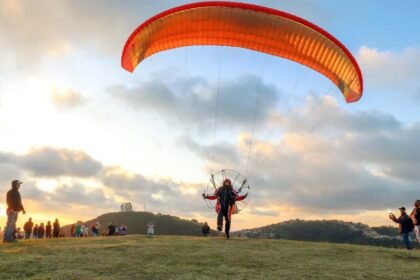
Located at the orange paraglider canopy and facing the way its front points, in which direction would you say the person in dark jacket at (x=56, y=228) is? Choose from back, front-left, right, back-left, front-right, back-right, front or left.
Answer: back-right

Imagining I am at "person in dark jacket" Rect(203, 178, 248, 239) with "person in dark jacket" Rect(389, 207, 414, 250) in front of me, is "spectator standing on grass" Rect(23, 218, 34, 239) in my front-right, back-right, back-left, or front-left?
back-left

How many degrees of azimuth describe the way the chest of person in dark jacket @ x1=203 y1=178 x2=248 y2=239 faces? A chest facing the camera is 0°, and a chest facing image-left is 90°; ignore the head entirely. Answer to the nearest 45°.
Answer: approximately 0°

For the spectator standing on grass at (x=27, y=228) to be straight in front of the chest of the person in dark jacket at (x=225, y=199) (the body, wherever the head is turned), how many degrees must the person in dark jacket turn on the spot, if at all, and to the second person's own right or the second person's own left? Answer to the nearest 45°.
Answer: approximately 135° to the second person's own right

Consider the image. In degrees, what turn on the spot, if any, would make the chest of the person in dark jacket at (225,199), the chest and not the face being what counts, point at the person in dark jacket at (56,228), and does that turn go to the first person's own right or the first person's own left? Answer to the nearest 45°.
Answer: approximately 135° to the first person's own right

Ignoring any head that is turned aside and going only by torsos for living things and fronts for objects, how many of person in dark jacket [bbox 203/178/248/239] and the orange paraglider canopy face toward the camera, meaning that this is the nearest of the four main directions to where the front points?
2

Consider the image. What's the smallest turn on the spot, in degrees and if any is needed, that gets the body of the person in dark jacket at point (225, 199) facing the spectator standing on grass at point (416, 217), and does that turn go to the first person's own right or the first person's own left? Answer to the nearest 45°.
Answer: approximately 90° to the first person's own left

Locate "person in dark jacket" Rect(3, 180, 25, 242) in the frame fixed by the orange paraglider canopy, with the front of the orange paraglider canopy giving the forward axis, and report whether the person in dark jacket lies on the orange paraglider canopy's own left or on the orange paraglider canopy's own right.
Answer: on the orange paraglider canopy's own right

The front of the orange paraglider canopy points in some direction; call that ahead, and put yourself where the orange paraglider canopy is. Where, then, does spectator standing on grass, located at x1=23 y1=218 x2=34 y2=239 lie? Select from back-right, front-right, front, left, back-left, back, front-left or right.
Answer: back-right

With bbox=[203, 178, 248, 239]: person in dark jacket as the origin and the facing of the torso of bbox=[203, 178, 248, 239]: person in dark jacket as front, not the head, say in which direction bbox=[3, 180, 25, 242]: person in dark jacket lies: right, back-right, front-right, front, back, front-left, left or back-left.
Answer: right

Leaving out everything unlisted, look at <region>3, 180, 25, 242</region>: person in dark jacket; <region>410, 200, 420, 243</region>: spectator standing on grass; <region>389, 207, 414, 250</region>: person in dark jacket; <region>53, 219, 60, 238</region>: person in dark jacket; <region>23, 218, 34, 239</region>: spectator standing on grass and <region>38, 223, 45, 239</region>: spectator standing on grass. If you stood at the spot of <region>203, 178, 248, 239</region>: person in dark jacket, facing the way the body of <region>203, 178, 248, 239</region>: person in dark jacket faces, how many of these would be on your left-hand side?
2

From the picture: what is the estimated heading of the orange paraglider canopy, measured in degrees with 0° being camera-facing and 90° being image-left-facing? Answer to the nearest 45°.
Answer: approximately 0°

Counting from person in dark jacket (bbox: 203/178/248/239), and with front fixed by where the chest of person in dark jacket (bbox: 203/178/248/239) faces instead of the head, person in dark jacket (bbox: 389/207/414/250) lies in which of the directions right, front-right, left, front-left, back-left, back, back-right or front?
left
